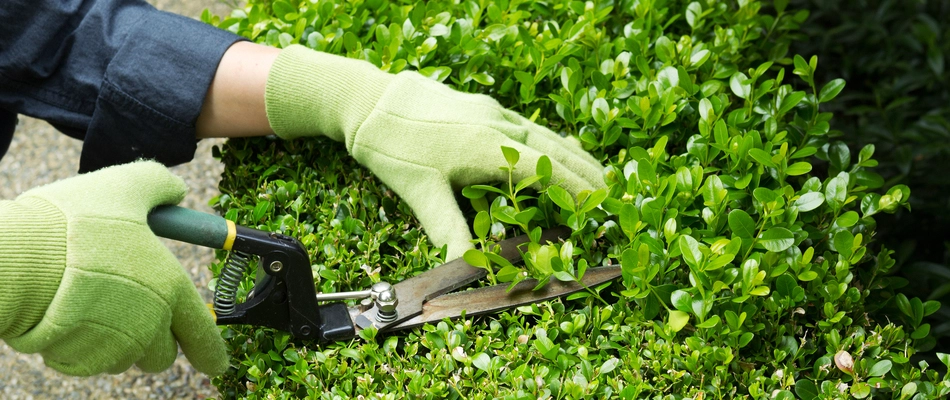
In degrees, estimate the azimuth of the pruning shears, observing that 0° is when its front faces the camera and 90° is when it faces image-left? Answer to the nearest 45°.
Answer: approximately 270°
